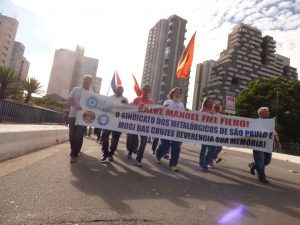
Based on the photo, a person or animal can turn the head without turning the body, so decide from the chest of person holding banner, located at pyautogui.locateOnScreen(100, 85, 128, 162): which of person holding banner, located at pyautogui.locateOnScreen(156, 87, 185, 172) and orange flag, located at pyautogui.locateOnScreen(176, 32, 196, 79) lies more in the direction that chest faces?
the person holding banner

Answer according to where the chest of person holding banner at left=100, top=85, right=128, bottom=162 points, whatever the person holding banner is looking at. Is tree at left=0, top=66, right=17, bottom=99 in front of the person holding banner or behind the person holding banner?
behind

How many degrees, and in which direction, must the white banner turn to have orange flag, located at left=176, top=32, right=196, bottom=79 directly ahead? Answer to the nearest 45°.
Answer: approximately 180°

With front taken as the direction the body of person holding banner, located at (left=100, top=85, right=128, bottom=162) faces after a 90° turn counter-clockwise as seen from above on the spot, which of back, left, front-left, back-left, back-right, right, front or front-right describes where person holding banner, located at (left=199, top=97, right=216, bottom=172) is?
front

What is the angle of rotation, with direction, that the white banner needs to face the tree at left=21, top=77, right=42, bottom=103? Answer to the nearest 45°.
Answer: approximately 135° to its right

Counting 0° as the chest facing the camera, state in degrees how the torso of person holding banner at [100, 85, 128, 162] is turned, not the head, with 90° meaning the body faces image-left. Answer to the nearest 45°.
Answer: approximately 0°
